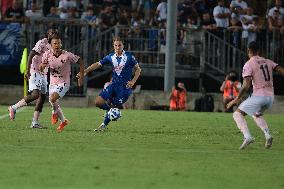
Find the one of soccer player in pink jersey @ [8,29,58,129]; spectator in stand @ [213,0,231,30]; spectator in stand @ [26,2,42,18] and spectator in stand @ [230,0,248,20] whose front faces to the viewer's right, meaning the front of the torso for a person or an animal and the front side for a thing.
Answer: the soccer player in pink jersey

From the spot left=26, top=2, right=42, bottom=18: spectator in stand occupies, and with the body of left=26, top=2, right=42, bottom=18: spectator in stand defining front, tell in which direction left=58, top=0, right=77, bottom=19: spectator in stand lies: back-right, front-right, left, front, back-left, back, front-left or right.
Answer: left

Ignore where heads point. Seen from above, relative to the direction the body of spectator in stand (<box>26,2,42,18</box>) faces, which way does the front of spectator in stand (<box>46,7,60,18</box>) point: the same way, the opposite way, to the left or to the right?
the same way

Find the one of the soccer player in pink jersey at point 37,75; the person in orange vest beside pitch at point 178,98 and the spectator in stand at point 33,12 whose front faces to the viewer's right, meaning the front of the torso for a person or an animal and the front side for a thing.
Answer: the soccer player in pink jersey

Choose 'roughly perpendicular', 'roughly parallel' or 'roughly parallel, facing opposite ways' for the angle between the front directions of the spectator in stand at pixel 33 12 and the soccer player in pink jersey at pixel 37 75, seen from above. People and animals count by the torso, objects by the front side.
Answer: roughly perpendicular

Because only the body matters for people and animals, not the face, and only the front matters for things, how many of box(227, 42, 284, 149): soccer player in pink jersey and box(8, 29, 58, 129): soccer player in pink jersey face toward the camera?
0

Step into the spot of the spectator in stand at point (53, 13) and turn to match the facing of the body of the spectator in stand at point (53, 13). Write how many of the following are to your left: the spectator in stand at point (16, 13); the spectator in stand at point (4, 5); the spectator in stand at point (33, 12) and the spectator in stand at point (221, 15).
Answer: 1

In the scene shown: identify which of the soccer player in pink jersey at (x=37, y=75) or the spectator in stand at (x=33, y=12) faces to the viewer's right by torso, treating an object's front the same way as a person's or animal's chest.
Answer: the soccer player in pink jersey

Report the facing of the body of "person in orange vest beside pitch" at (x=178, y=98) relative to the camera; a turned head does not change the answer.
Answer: toward the camera

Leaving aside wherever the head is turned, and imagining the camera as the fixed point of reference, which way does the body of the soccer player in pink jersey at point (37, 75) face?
to the viewer's right

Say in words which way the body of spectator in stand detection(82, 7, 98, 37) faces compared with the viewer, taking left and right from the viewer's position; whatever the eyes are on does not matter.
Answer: facing the viewer

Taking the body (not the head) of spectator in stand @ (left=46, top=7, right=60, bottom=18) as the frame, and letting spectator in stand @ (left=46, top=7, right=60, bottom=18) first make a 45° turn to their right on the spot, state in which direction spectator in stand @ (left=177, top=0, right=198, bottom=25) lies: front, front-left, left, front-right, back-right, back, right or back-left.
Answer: back-left

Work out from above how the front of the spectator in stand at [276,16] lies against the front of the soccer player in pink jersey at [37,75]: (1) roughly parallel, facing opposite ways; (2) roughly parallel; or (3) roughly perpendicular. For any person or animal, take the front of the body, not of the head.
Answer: roughly perpendicular

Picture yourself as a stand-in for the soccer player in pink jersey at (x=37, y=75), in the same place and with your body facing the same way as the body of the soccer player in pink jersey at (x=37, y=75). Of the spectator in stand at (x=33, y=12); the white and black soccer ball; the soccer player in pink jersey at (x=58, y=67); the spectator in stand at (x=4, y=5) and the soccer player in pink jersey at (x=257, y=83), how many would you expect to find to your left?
2

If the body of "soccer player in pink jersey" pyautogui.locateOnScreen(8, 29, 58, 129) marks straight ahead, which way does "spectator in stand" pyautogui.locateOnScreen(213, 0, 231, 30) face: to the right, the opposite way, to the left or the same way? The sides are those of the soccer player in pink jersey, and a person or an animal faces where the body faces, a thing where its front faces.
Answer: to the right

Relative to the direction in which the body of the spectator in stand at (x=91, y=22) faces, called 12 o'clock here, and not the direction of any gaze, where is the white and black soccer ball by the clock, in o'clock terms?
The white and black soccer ball is roughly at 12 o'clock from the spectator in stand.

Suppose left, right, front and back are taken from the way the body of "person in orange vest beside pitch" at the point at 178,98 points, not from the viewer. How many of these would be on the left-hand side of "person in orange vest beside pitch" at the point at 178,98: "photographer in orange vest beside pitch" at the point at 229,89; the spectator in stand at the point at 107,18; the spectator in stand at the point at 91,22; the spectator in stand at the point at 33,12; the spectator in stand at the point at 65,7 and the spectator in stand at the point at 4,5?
1

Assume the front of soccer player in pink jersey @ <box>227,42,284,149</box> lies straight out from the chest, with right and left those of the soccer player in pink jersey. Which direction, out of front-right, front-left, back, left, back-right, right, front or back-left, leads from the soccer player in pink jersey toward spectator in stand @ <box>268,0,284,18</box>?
front-right

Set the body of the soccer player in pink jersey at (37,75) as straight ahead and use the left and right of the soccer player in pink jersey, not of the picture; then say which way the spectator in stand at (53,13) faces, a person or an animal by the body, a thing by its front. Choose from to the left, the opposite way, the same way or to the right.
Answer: to the right
